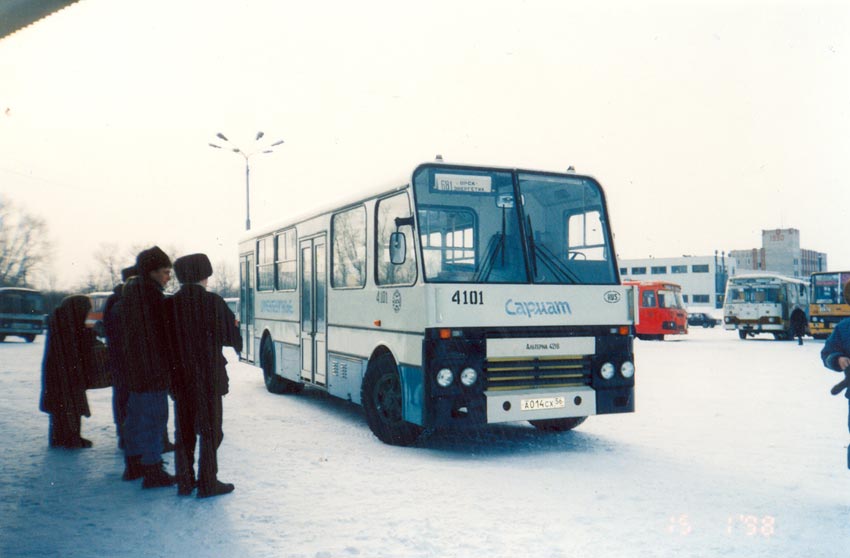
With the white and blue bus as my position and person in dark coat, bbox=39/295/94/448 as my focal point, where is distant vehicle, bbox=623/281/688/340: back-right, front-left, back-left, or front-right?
back-right

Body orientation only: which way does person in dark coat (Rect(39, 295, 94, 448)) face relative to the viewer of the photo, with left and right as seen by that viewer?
facing to the right of the viewer

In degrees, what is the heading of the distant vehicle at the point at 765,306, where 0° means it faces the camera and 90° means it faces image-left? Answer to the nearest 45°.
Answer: approximately 45°

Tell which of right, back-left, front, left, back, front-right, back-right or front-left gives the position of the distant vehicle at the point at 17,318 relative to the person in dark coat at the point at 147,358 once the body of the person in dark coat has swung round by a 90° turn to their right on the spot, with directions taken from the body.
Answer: back

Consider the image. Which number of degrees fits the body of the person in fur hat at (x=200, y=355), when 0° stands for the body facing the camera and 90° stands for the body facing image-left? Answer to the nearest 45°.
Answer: approximately 225°

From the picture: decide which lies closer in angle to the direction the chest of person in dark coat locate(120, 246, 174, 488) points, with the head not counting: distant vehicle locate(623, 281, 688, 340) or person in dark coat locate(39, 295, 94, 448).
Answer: the distant vehicle

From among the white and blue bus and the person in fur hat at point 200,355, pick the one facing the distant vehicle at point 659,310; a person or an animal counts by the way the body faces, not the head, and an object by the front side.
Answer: the person in fur hat

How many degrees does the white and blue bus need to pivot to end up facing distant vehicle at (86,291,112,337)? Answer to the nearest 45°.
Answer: approximately 135° to its right
